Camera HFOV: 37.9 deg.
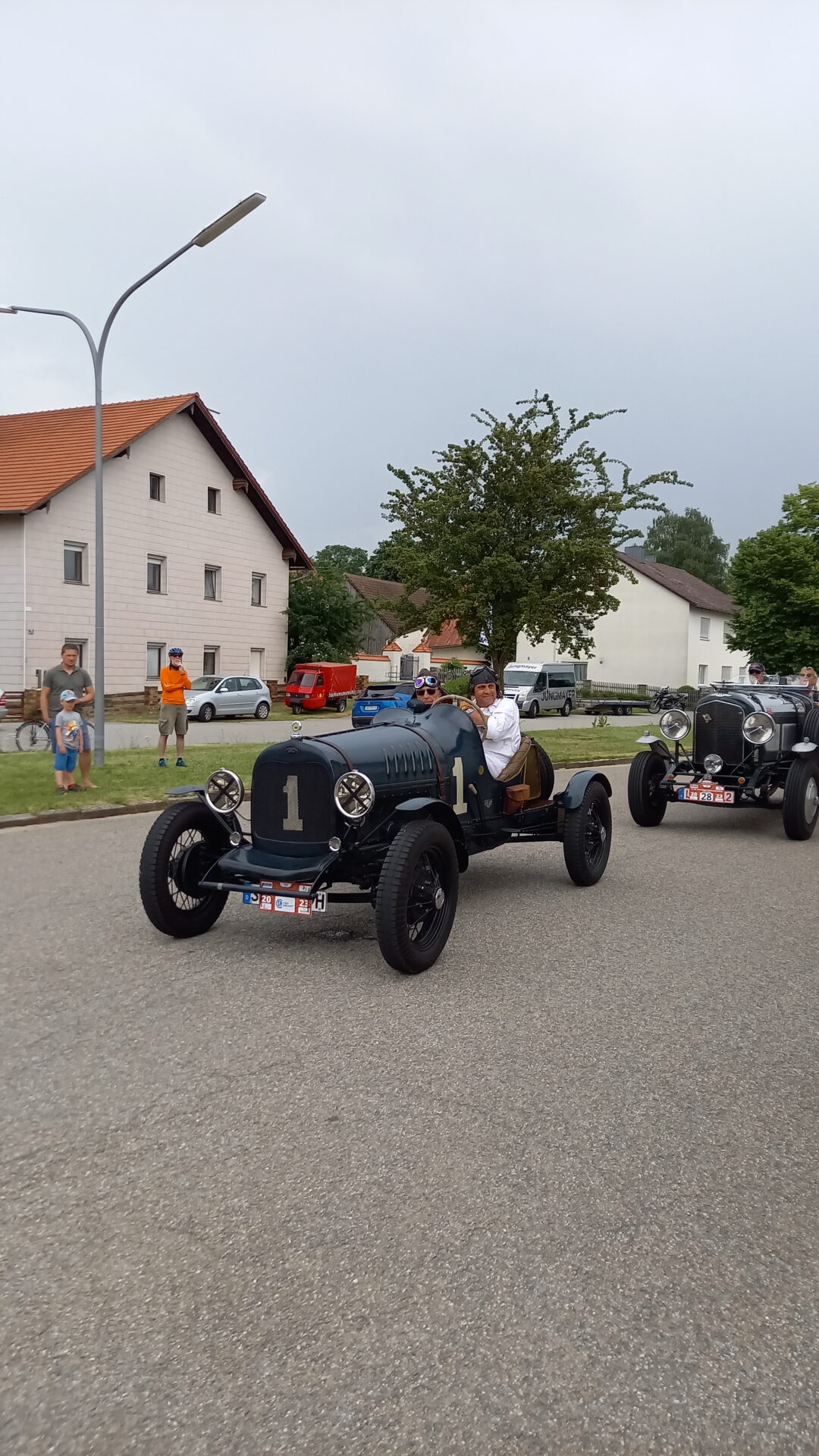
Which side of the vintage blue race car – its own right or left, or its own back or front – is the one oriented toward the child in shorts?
right

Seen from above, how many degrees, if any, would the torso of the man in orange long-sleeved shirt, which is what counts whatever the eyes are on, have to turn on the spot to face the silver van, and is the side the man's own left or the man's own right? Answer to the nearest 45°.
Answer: approximately 135° to the man's own left

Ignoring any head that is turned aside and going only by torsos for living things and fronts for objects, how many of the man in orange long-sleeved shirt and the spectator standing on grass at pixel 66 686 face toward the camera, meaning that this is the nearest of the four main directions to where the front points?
2

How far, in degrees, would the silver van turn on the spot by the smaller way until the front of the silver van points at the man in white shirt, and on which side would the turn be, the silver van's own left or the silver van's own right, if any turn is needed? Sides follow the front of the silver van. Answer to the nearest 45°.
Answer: approximately 45° to the silver van's own left

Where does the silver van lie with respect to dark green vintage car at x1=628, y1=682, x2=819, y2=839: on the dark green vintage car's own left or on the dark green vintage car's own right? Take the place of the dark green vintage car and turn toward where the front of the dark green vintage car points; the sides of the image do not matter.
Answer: on the dark green vintage car's own right

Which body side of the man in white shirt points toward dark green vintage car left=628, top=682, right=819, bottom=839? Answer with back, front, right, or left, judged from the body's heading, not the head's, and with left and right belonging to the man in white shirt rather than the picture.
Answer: back

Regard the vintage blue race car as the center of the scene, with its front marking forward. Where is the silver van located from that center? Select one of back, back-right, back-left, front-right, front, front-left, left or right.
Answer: back-right

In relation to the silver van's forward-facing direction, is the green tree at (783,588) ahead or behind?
behind

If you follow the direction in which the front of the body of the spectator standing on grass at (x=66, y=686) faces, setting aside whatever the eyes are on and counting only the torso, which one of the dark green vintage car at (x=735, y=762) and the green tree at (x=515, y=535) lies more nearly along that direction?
the dark green vintage car

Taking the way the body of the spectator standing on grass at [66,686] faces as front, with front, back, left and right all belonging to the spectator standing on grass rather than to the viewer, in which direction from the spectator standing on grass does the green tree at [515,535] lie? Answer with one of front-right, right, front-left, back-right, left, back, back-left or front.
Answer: back-left

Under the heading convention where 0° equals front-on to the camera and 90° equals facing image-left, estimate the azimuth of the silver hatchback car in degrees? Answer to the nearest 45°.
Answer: approximately 45°

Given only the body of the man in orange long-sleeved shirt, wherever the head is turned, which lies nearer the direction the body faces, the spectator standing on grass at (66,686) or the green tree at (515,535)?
the spectator standing on grass

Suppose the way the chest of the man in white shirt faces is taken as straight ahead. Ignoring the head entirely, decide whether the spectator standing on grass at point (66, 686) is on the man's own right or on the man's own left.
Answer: on the man's own right
